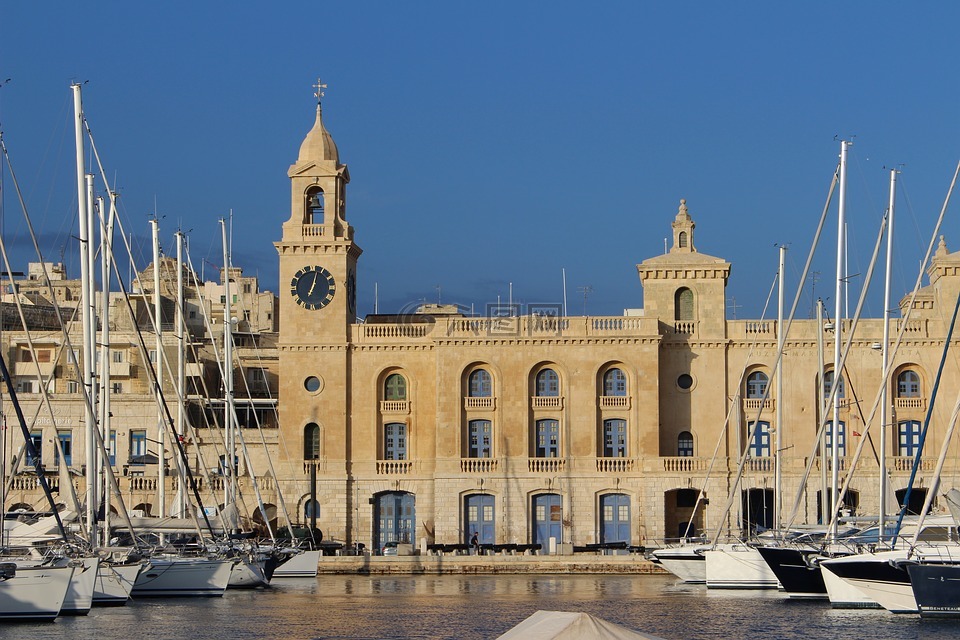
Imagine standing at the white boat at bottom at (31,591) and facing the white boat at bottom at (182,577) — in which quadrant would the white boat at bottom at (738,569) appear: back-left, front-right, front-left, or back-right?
front-right

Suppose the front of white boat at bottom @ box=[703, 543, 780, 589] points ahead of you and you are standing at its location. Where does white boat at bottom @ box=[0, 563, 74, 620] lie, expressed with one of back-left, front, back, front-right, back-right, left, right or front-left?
front-left

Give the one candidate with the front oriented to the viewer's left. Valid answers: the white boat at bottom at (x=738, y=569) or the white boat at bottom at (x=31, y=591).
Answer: the white boat at bottom at (x=738, y=569)

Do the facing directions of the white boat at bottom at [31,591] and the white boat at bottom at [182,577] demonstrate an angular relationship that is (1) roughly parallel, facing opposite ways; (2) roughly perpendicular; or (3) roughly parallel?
roughly parallel

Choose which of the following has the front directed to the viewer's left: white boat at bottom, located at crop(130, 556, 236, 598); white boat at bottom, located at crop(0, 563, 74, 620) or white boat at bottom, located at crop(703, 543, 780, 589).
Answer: white boat at bottom, located at crop(703, 543, 780, 589)

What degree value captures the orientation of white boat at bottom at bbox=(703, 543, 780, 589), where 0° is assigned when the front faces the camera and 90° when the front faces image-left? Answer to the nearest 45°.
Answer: approximately 90°

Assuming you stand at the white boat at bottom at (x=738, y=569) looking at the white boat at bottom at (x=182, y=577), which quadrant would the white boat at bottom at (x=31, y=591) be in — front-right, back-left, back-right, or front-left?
front-left
